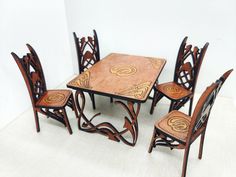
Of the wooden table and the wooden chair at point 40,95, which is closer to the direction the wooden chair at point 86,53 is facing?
the wooden table

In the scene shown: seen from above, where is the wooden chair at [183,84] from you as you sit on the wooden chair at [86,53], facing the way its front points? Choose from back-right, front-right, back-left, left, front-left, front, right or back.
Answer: front

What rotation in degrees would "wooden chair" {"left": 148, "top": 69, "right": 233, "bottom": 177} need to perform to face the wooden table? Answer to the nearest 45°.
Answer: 0° — it already faces it

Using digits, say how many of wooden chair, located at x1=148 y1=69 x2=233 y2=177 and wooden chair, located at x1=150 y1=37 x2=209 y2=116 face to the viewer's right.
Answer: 0

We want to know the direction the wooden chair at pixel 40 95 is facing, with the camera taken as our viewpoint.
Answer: facing to the right of the viewer

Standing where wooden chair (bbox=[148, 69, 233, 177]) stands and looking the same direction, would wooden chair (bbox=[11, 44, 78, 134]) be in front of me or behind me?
in front

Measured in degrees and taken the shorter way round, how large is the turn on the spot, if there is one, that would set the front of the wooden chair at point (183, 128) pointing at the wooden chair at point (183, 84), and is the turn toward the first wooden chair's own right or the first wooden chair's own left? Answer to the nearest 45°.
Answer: approximately 45° to the first wooden chair's own right

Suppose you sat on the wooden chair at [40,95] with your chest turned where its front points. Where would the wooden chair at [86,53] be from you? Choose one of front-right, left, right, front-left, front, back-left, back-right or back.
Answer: front-left

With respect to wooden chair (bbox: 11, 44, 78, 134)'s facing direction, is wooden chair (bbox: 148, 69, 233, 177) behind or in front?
in front

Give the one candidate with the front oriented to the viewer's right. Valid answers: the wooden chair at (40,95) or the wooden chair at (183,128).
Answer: the wooden chair at (40,95)

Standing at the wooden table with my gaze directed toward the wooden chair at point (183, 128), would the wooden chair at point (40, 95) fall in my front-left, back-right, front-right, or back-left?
back-right

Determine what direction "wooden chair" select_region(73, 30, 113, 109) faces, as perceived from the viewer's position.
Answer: facing the viewer and to the right of the viewer

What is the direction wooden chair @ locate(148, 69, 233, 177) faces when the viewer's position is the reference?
facing away from the viewer and to the left of the viewer

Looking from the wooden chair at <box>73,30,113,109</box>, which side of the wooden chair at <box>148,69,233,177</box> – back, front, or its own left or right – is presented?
front

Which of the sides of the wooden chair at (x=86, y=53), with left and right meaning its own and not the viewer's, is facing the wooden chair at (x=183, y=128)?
front

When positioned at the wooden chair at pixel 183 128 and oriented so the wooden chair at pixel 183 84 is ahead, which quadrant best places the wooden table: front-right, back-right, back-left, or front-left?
front-left

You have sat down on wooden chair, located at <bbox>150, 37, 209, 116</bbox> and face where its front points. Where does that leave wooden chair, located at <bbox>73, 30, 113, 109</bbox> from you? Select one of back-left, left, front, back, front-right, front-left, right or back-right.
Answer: front-right
